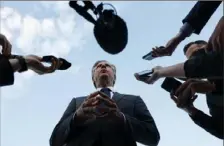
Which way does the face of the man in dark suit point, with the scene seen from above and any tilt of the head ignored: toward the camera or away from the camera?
toward the camera

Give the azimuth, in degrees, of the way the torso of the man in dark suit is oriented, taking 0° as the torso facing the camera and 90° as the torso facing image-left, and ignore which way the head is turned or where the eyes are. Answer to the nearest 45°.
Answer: approximately 0°
